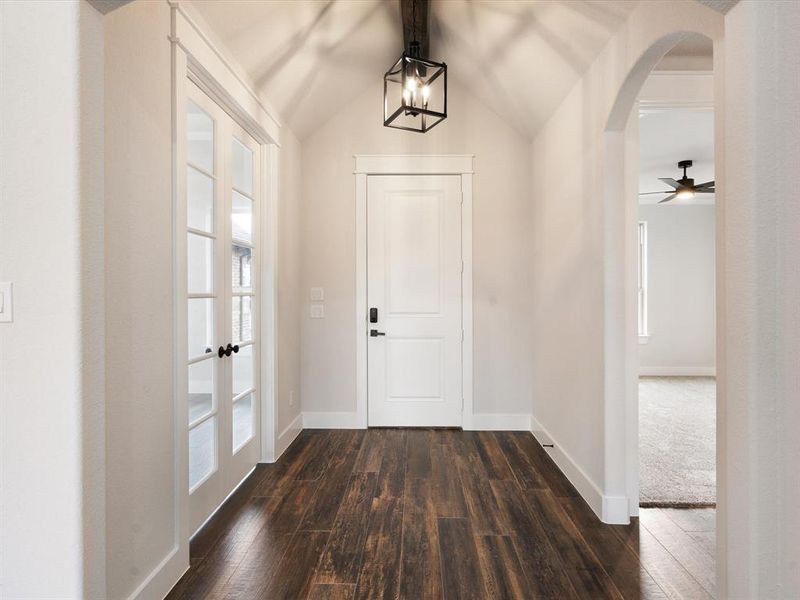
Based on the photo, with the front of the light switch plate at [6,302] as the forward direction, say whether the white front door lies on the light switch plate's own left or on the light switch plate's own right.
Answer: on the light switch plate's own left

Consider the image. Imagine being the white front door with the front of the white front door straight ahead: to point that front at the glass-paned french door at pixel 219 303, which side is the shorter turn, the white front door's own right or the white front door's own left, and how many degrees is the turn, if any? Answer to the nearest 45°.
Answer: approximately 45° to the white front door's own right

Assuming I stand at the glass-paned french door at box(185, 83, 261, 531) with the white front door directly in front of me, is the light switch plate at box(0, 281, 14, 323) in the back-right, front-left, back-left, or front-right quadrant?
back-right

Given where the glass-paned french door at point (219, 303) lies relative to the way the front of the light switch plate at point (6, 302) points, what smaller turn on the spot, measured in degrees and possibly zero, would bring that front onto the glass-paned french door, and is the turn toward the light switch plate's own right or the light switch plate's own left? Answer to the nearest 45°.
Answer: approximately 135° to the light switch plate's own left
